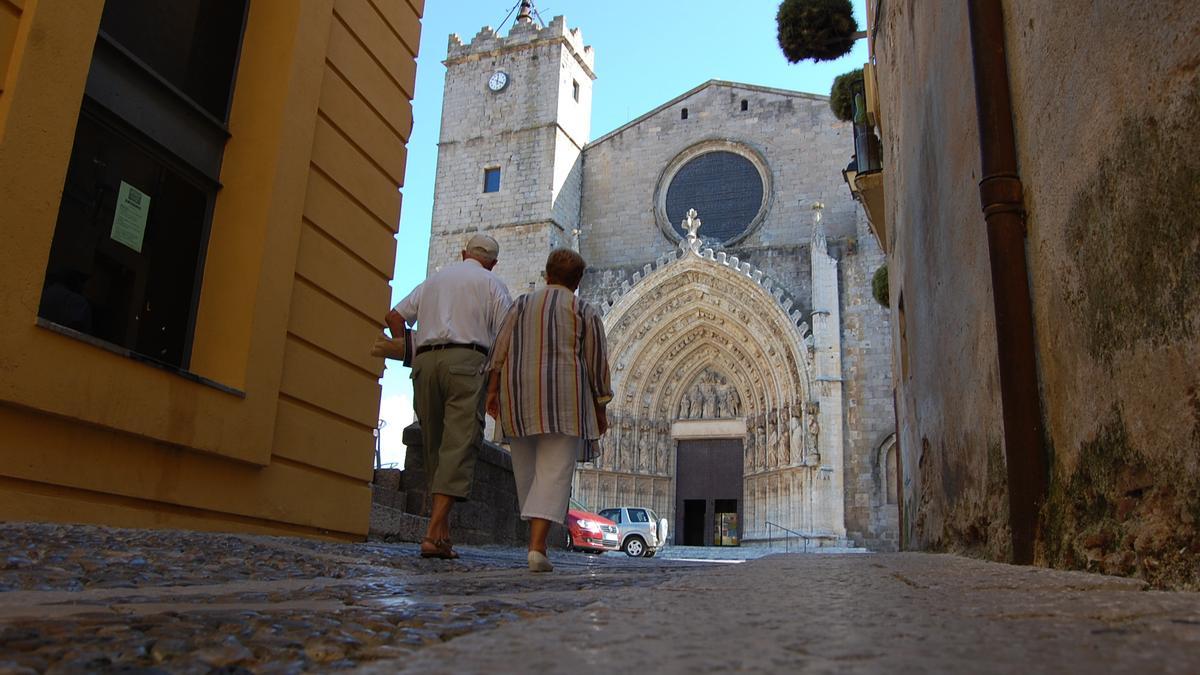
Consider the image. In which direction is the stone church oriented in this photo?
toward the camera

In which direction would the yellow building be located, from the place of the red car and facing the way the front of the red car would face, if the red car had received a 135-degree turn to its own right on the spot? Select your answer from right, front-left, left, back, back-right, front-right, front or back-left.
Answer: left

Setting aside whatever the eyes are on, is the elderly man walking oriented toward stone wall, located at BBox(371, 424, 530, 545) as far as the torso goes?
yes

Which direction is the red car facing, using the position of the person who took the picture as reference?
facing the viewer and to the right of the viewer

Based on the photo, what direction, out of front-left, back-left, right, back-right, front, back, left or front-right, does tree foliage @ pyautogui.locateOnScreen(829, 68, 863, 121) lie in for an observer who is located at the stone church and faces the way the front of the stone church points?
front

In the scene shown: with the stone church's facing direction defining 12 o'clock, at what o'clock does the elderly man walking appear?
The elderly man walking is roughly at 12 o'clock from the stone church.

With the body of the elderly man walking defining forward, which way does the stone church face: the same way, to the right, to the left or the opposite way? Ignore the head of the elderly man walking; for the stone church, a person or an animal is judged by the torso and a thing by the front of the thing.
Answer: the opposite way

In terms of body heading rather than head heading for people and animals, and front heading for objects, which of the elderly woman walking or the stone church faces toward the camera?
the stone church

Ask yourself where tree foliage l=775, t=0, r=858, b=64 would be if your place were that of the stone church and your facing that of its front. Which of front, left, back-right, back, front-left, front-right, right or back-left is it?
front

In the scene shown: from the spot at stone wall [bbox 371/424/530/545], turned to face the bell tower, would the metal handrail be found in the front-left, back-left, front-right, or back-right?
front-right

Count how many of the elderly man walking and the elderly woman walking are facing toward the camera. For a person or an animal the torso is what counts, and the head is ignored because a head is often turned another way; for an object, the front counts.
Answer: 0

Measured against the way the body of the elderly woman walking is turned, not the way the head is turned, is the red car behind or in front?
in front

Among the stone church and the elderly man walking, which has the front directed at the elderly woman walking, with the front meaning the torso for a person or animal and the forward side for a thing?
the stone church

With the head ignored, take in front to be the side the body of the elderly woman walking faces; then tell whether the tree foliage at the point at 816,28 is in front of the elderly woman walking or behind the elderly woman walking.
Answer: in front

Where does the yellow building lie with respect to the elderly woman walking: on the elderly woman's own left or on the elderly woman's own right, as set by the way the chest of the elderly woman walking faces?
on the elderly woman's own left

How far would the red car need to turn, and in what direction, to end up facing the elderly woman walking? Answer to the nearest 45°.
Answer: approximately 45° to its right

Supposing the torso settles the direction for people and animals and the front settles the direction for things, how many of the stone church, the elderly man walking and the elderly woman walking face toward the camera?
1

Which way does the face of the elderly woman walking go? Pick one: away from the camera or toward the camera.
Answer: away from the camera

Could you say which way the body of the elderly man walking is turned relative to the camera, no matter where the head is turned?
away from the camera
